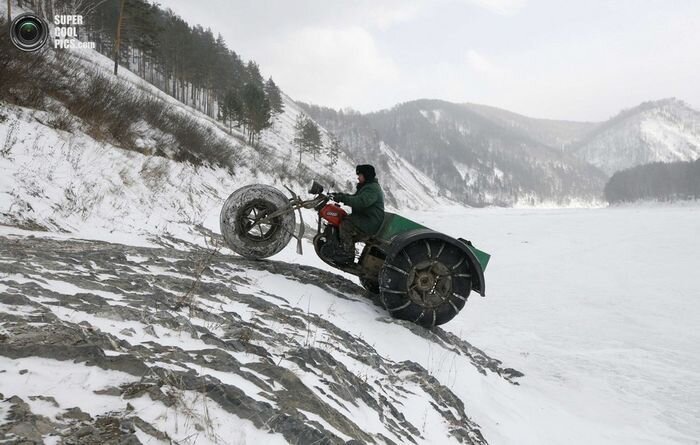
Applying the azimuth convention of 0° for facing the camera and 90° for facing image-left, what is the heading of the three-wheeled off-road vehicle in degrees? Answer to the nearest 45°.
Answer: approximately 90°

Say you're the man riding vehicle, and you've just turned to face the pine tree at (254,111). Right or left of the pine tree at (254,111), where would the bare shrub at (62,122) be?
left

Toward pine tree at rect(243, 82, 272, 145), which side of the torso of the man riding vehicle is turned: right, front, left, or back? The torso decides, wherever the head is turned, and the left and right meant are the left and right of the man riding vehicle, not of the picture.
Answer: right

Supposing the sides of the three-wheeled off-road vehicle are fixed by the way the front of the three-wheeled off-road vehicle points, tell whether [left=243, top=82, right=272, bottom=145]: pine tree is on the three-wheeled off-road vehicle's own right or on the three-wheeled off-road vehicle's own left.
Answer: on the three-wheeled off-road vehicle's own right

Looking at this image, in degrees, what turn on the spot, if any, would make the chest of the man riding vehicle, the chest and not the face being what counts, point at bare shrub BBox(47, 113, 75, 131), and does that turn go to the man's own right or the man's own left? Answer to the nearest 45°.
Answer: approximately 45° to the man's own right

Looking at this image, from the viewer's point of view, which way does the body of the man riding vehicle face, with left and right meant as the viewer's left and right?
facing to the left of the viewer

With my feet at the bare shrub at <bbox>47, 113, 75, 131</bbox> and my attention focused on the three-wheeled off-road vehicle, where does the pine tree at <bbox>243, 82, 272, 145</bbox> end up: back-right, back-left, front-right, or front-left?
back-left

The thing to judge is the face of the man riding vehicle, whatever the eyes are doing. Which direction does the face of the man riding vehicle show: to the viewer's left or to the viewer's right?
to the viewer's left
